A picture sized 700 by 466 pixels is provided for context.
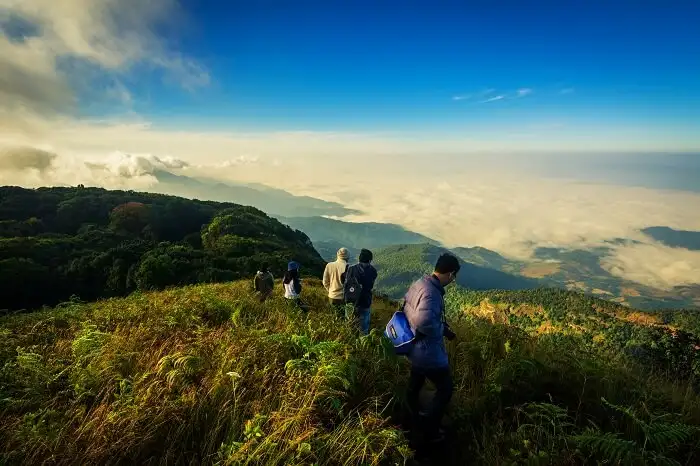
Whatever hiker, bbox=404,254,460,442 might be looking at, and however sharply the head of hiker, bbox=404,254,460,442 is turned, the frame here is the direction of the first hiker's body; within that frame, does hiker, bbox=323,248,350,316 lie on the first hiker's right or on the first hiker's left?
on the first hiker's left

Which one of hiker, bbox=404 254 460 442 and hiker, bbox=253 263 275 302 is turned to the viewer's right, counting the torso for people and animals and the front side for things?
hiker, bbox=404 254 460 442

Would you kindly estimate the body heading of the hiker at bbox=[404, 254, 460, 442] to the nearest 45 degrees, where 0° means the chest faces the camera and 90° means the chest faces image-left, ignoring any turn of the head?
approximately 270°

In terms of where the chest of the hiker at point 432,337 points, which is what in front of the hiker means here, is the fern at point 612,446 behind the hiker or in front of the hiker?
in front

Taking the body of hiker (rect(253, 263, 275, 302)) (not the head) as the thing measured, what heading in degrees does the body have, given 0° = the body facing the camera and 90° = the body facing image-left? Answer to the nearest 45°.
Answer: approximately 180°

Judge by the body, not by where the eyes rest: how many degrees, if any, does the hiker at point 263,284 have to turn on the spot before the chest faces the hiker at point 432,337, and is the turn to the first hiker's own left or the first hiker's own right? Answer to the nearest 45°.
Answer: approximately 180°

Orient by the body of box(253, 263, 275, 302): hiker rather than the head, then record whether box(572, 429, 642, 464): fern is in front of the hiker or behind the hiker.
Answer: behind
